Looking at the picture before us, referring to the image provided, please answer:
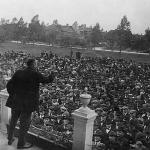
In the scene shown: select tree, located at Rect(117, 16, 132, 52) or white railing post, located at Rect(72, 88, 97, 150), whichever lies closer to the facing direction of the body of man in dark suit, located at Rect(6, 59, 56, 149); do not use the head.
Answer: the tree

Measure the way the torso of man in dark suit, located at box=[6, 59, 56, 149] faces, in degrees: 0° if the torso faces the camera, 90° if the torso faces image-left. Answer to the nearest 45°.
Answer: approximately 225°
